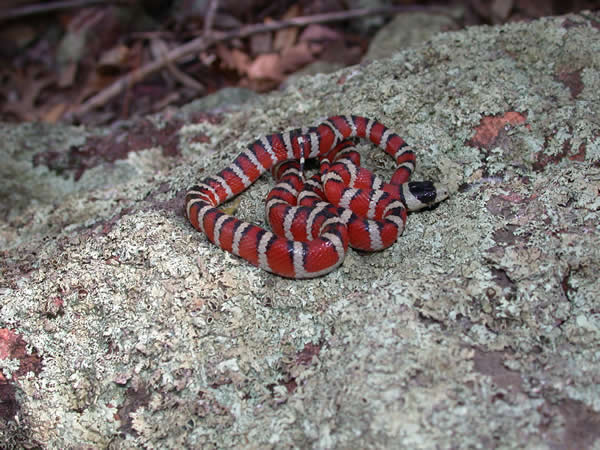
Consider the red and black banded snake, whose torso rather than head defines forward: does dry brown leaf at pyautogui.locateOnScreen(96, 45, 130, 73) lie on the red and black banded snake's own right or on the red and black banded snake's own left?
on the red and black banded snake's own left

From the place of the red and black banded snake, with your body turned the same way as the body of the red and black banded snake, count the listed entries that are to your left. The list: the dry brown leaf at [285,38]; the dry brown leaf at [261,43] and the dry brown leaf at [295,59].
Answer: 3

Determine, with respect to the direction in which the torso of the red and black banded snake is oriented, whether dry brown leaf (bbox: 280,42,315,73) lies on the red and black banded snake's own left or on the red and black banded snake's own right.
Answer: on the red and black banded snake's own left

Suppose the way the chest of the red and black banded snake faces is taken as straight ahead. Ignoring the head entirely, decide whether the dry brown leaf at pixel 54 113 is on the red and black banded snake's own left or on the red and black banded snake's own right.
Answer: on the red and black banded snake's own left

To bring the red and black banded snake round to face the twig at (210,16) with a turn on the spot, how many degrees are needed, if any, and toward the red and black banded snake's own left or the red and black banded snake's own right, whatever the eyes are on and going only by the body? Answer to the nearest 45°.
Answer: approximately 90° to the red and black banded snake's own left

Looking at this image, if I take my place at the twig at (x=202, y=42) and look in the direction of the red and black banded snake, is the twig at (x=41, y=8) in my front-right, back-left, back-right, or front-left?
back-right

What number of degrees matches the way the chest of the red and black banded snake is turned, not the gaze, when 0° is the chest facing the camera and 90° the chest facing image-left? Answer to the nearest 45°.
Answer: approximately 270°

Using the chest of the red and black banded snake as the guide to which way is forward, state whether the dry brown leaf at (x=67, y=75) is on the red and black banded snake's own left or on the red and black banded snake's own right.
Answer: on the red and black banded snake's own left

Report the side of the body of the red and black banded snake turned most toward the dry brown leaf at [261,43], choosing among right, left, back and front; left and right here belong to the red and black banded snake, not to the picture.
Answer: left
